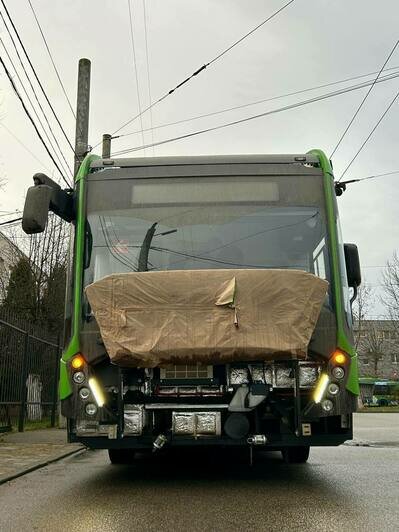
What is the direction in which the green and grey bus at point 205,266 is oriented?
toward the camera

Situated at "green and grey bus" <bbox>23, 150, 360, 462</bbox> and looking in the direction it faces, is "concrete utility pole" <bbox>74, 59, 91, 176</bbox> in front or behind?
behind

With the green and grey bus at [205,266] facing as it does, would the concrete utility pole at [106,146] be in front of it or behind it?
behind

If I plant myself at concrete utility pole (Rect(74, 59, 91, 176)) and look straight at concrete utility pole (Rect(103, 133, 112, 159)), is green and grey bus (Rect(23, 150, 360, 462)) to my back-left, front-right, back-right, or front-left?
back-right
